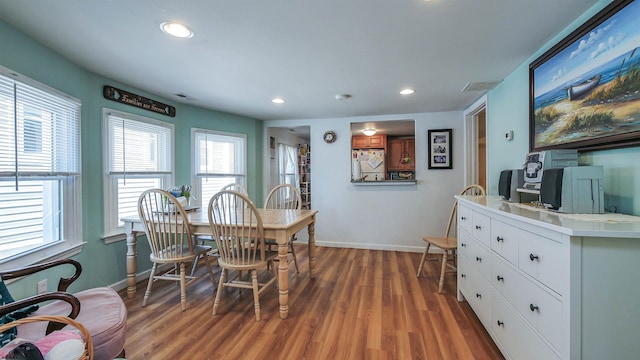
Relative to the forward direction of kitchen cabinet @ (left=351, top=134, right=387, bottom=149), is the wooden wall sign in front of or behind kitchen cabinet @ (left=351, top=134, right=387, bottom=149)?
in front

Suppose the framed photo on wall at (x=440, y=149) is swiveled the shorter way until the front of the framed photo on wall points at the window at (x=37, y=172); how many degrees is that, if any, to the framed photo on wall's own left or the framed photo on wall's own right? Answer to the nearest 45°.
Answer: approximately 45° to the framed photo on wall's own right

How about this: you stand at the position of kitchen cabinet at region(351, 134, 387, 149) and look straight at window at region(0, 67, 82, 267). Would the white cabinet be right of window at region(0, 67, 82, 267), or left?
left

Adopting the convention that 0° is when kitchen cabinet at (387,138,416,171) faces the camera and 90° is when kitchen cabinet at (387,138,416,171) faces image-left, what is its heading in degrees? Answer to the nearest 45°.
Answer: approximately 0°

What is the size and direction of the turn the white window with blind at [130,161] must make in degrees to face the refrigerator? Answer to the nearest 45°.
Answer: approximately 45° to its left

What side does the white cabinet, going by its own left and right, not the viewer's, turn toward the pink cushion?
front

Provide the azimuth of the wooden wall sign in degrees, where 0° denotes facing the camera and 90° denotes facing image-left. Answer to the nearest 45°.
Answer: approximately 315°

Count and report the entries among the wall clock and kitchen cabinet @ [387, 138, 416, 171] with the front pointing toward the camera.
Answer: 2

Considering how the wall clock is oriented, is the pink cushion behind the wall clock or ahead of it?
ahead

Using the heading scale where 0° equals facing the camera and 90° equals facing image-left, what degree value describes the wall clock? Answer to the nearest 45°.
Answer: approximately 0°

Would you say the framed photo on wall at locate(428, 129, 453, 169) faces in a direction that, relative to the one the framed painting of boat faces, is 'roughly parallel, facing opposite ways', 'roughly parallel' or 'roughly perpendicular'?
roughly perpendicular

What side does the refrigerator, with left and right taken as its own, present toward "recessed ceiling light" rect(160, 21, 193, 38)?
front

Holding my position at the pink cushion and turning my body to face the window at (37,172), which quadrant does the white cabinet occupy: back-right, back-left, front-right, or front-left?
back-right

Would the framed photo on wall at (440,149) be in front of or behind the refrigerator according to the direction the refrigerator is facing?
in front

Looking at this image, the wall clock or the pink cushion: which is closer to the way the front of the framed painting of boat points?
the pink cushion
